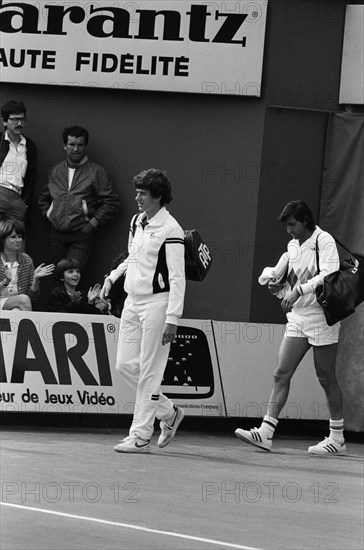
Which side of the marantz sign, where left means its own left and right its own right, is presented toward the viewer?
front

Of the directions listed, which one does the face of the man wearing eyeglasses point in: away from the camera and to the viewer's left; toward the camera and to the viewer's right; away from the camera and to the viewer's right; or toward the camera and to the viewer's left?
toward the camera and to the viewer's right

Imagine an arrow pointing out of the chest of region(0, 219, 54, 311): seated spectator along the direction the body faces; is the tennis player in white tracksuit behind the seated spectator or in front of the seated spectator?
in front

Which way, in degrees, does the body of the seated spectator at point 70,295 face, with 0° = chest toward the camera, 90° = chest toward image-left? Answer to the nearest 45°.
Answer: approximately 315°

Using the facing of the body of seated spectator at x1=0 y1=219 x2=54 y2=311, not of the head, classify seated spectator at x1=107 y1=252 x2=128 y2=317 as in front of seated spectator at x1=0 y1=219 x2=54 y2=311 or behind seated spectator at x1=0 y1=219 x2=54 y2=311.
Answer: in front

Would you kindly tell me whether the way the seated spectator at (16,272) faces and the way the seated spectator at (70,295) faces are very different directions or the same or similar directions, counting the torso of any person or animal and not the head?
same or similar directions

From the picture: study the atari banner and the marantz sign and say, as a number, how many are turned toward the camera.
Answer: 2

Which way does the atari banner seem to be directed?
toward the camera

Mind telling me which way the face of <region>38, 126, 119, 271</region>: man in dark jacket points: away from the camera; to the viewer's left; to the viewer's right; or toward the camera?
toward the camera
